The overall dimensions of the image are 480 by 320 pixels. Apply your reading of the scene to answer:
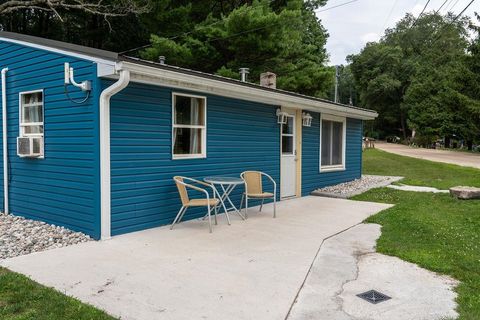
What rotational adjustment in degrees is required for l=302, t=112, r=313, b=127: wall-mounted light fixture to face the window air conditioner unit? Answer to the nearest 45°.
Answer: approximately 90° to its right

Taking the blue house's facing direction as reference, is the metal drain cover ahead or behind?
ahead

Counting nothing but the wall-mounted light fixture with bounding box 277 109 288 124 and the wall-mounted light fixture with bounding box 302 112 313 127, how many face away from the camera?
0

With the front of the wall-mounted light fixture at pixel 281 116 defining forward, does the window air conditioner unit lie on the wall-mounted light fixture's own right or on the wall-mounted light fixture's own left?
on the wall-mounted light fixture's own right

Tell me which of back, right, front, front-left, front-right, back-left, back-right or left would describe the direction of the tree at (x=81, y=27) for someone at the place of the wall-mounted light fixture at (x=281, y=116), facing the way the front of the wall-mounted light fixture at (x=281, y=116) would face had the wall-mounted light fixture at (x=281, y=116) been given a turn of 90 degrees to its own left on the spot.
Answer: left

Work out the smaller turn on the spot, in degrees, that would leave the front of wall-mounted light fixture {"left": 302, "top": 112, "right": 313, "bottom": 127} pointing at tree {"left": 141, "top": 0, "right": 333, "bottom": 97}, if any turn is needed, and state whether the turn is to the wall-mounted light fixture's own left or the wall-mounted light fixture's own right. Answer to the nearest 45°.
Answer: approximately 180°

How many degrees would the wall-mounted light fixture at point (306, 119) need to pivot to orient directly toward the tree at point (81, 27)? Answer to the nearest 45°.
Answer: approximately 180°

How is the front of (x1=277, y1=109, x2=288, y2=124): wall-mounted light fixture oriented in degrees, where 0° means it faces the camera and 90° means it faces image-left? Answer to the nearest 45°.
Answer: approximately 315°

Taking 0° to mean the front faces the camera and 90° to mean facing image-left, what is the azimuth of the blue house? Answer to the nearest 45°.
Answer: approximately 315°
